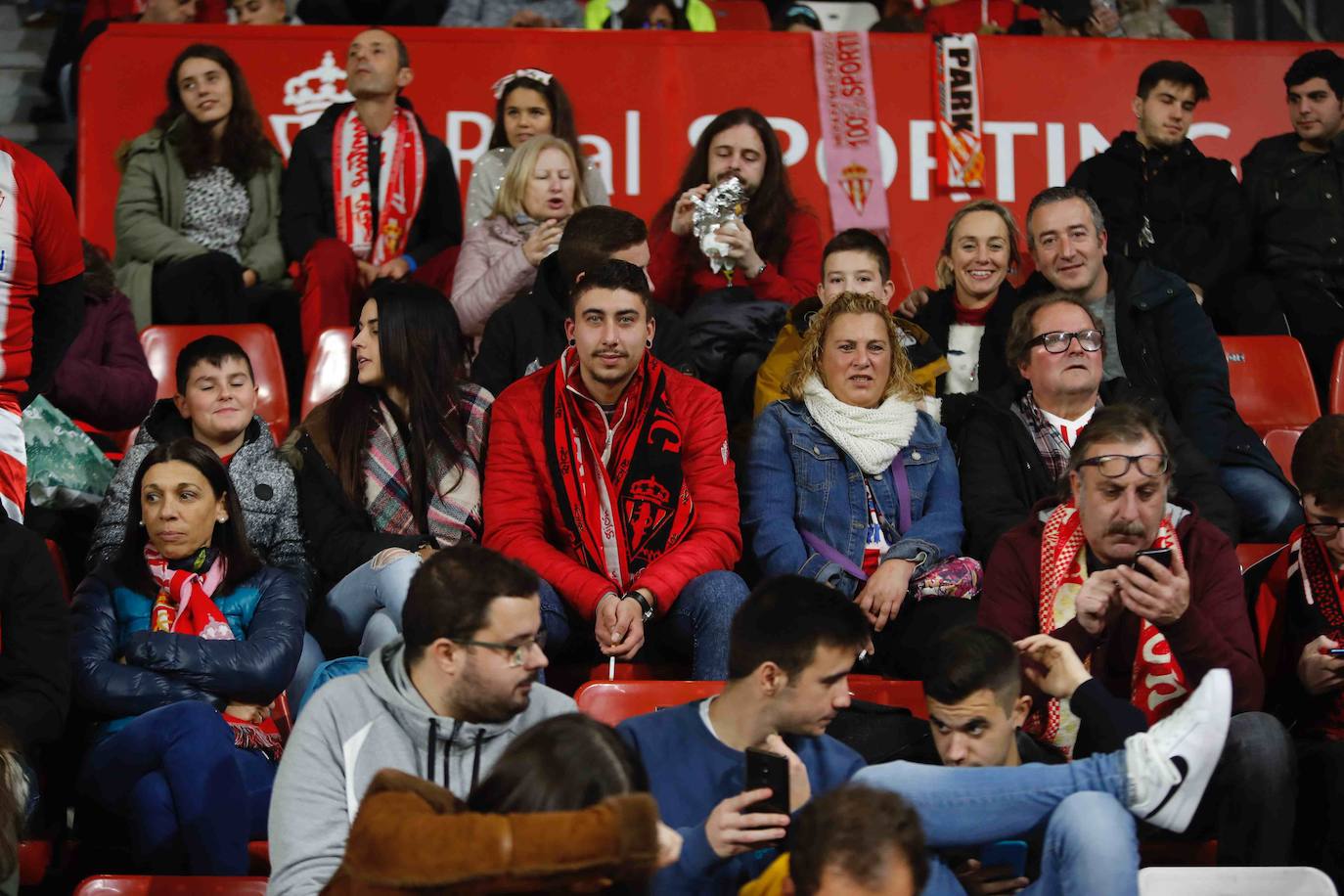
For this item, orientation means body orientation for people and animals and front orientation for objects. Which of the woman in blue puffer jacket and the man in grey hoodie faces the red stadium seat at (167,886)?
the woman in blue puffer jacket

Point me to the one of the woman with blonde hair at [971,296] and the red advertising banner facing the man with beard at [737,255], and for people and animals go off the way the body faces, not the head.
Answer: the red advertising banner

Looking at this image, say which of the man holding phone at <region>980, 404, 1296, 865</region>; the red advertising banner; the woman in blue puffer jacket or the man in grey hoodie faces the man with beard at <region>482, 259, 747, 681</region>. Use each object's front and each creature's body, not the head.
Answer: the red advertising banner

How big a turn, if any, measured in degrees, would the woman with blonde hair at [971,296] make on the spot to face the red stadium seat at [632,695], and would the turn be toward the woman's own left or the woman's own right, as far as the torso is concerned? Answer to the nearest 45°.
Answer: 0° — they already face it

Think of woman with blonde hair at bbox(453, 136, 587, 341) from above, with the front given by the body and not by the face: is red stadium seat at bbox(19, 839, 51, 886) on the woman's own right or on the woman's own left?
on the woman's own right

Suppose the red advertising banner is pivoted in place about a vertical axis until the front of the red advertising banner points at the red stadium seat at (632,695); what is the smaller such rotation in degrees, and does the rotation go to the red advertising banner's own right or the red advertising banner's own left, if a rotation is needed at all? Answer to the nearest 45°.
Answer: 0° — it already faces it

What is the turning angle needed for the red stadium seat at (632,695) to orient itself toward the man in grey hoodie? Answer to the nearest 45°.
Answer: approximately 45° to its right

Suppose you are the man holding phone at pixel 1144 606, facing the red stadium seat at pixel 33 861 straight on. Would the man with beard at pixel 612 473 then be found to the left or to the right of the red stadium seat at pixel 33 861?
right

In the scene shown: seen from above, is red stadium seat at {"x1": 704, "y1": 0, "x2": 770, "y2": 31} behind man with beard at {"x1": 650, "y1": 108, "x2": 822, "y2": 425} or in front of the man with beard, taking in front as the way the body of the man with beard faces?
behind

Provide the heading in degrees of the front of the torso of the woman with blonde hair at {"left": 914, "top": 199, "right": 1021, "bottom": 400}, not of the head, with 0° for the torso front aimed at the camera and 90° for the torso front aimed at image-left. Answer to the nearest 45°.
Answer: approximately 0°
